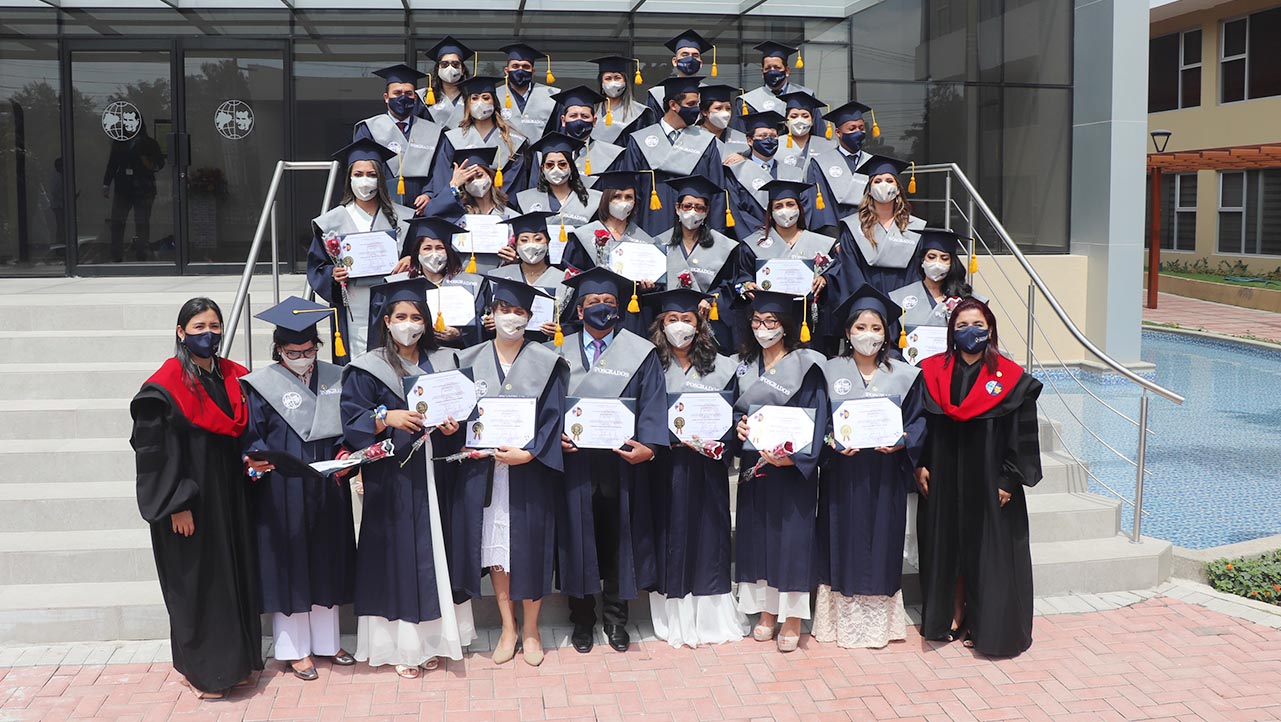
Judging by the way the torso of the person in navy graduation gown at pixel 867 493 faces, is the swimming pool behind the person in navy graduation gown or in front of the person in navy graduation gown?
behind

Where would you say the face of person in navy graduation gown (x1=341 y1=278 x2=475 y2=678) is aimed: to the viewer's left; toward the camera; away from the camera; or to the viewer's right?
toward the camera

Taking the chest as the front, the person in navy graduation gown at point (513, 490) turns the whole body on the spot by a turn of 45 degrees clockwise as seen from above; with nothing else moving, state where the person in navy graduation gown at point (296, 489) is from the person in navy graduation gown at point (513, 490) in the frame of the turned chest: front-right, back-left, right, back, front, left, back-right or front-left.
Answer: front-right

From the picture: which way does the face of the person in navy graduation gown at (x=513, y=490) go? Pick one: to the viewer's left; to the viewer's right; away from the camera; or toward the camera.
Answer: toward the camera

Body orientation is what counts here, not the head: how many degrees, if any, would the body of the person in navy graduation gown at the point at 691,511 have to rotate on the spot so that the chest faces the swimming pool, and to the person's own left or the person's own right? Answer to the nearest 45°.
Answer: approximately 135° to the person's own left

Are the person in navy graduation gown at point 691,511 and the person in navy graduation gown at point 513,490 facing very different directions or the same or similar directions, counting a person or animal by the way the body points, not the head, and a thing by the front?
same or similar directions

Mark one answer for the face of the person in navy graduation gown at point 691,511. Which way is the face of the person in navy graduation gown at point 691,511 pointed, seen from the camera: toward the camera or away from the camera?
toward the camera

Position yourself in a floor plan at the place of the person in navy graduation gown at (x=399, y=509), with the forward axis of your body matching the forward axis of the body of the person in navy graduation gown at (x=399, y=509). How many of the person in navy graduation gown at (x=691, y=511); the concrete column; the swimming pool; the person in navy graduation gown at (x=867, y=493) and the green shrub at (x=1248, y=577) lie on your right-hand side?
0

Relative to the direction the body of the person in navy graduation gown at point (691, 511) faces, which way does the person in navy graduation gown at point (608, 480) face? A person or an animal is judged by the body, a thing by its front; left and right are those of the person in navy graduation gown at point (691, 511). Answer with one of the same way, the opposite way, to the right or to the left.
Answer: the same way

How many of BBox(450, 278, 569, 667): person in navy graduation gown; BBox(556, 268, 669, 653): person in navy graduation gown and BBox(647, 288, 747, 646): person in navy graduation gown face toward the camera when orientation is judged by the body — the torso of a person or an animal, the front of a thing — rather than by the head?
3

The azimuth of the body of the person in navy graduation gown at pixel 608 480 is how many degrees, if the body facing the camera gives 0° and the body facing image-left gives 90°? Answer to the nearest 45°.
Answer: approximately 0°

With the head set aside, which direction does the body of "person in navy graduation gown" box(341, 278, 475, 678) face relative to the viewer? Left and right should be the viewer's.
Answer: facing the viewer and to the right of the viewer

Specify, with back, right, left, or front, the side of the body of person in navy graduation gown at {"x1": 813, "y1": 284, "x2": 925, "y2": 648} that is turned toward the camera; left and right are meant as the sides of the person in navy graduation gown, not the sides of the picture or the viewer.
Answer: front

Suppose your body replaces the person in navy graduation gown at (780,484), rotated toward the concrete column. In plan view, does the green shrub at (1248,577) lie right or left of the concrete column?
right

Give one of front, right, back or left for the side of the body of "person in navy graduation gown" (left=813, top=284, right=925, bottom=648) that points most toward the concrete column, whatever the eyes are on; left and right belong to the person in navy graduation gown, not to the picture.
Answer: back
